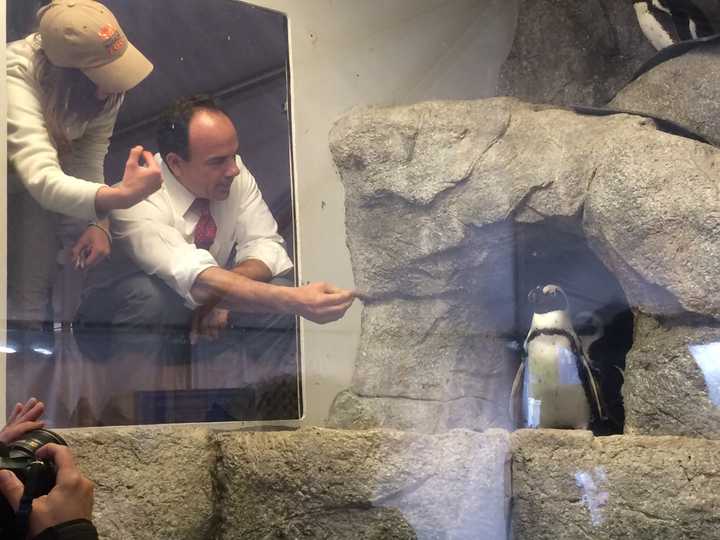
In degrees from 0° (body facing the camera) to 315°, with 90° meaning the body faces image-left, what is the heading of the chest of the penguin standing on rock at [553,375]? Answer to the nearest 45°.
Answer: approximately 0°

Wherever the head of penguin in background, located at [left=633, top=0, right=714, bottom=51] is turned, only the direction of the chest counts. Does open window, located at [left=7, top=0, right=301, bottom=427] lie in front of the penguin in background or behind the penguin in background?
in front

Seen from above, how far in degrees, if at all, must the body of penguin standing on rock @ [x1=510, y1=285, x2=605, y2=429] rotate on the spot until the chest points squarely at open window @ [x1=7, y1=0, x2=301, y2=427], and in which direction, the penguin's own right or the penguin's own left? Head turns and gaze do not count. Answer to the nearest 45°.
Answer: approximately 45° to the penguin's own right
